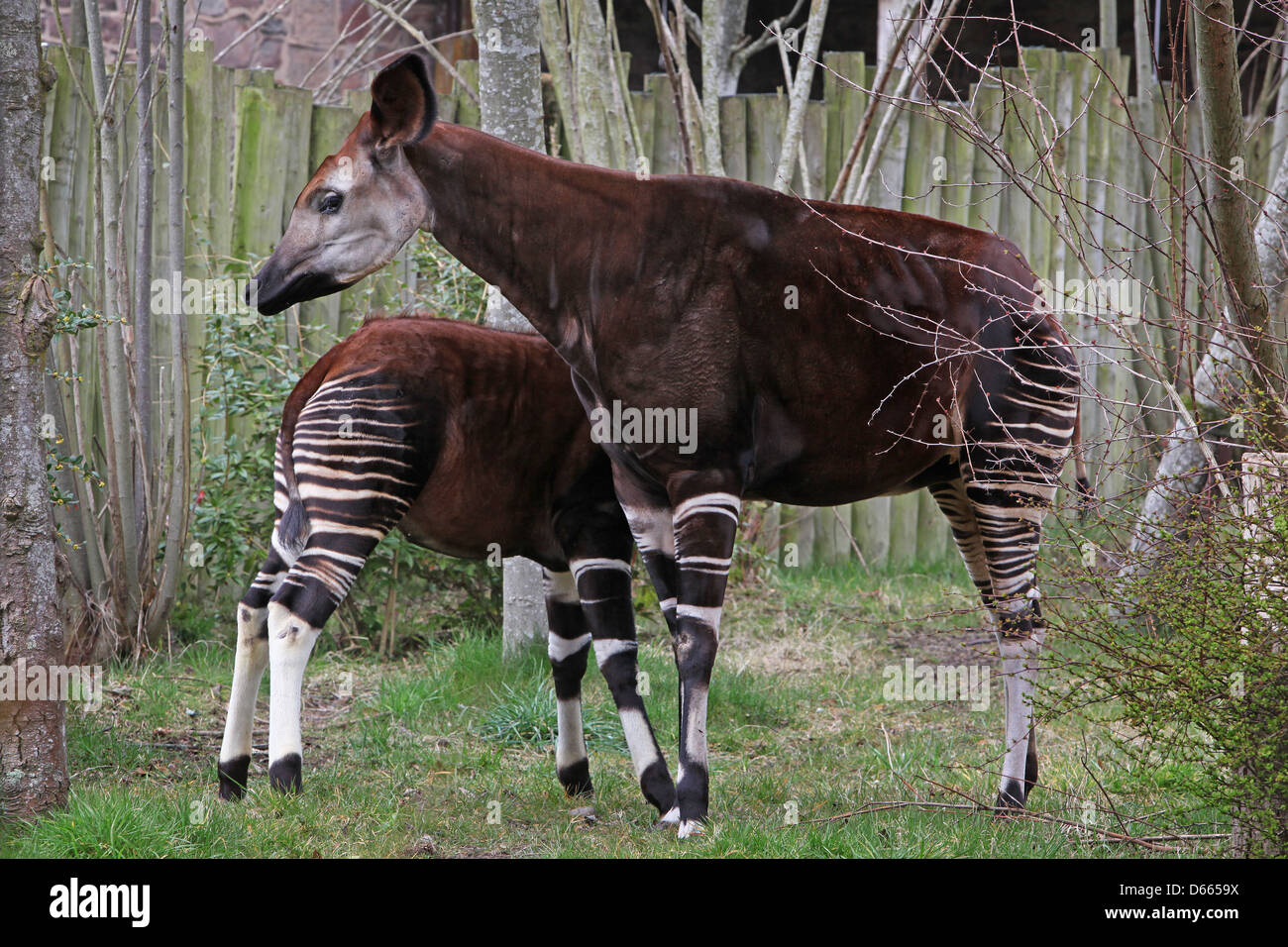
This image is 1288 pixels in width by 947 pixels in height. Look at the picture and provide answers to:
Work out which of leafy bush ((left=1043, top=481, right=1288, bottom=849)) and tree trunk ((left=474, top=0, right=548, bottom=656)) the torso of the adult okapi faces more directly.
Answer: the tree trunk

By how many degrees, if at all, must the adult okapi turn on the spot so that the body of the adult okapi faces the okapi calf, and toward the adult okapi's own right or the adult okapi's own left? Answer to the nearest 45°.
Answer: approximately 45° to the adult okapi's own right

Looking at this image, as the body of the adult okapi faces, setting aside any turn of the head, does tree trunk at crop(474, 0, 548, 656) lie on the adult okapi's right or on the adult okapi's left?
on the adult okapi's right

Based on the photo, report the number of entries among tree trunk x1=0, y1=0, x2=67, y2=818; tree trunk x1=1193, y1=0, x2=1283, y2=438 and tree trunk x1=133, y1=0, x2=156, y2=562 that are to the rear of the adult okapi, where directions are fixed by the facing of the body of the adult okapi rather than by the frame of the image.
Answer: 1

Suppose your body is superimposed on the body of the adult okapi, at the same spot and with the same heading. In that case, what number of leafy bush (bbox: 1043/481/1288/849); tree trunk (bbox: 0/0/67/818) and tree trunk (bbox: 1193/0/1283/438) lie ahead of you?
1

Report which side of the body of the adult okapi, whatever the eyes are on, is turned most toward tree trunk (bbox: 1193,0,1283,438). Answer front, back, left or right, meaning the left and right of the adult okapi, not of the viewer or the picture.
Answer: back

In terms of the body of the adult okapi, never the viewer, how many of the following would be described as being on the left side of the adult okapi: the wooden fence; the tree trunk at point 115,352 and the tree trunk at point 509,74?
0

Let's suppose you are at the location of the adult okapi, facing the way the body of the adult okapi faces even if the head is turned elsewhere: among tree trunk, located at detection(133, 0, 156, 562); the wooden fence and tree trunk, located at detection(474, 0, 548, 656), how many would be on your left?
0

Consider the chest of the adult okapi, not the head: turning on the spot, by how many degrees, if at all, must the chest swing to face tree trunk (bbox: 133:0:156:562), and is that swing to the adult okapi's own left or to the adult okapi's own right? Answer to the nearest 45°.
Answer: approximately 45° to the adult okapi's own right

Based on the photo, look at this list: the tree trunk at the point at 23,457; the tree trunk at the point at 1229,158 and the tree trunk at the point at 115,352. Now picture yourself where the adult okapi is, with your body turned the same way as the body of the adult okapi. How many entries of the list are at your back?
1

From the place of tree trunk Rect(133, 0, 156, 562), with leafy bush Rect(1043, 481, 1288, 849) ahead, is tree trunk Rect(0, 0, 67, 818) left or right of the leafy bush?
right

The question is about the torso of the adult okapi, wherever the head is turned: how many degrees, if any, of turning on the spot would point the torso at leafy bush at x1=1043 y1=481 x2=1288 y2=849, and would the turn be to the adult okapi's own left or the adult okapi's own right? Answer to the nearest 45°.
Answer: approximately 135° to the adult okapi's own left

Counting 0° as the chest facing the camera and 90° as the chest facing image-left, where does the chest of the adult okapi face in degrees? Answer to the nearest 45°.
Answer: approximately 90°

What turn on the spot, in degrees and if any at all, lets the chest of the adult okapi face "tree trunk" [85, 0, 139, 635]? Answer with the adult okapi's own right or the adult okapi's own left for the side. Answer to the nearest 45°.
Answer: approximately 45° to the adult okapi's own right

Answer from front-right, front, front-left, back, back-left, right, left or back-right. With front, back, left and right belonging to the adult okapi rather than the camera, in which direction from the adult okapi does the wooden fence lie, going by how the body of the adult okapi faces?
right

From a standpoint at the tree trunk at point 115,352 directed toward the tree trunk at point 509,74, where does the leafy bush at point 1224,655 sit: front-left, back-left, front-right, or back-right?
front-right

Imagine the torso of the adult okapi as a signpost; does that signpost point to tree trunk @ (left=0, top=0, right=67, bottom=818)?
yes
